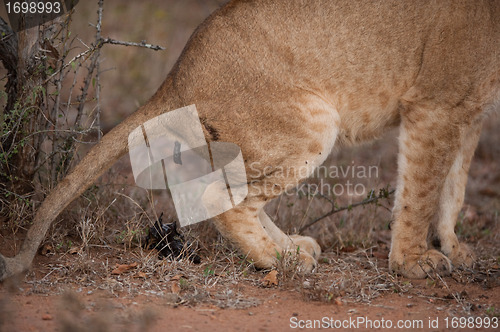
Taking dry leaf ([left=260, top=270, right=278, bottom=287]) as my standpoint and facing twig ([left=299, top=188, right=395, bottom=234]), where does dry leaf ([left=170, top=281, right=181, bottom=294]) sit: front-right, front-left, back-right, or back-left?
back-left

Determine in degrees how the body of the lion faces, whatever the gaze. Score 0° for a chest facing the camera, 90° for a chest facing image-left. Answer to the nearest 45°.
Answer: approximately 270°

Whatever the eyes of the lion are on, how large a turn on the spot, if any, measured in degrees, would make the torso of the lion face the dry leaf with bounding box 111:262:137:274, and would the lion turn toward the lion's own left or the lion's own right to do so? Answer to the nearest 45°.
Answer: approximately 180°

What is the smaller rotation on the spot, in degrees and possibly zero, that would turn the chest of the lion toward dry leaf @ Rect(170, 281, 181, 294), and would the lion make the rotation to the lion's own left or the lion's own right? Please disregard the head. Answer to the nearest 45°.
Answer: approximately 135° to the lion's own right
